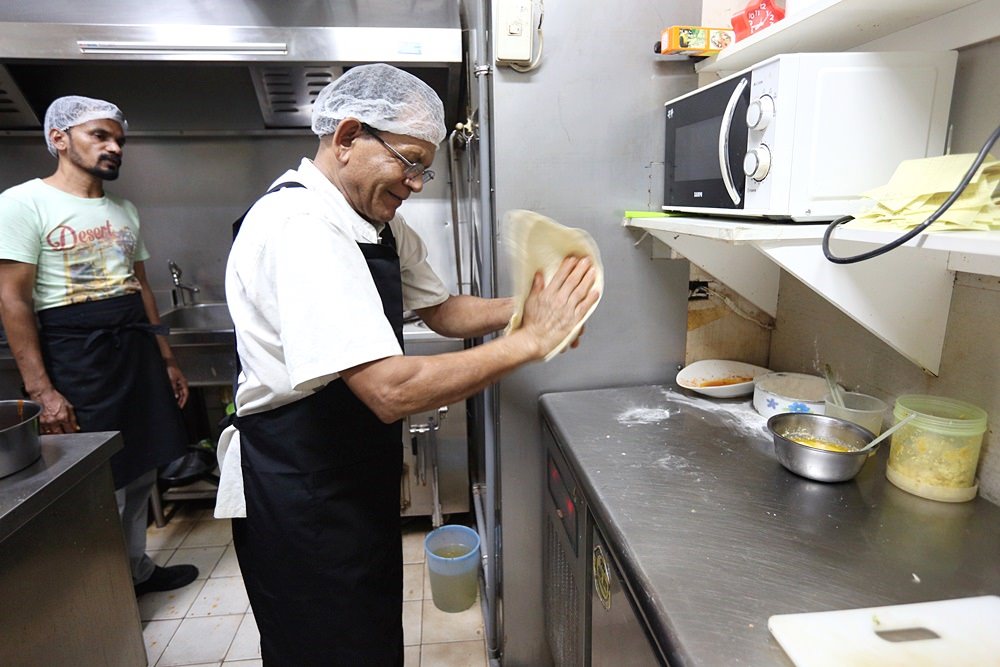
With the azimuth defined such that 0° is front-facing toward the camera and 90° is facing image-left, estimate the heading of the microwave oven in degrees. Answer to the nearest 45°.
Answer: approximately 45°

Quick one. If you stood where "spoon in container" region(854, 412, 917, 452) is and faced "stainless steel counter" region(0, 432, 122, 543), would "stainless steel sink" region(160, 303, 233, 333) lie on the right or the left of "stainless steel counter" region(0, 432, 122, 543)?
right

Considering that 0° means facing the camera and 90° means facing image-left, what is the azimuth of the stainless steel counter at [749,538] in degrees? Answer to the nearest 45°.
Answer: approximately 45°

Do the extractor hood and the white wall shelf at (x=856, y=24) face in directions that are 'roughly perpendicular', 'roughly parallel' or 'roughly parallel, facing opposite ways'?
roughly perpendicular

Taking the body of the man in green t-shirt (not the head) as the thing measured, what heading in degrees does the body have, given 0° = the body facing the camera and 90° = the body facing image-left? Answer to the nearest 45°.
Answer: approximately 315°
